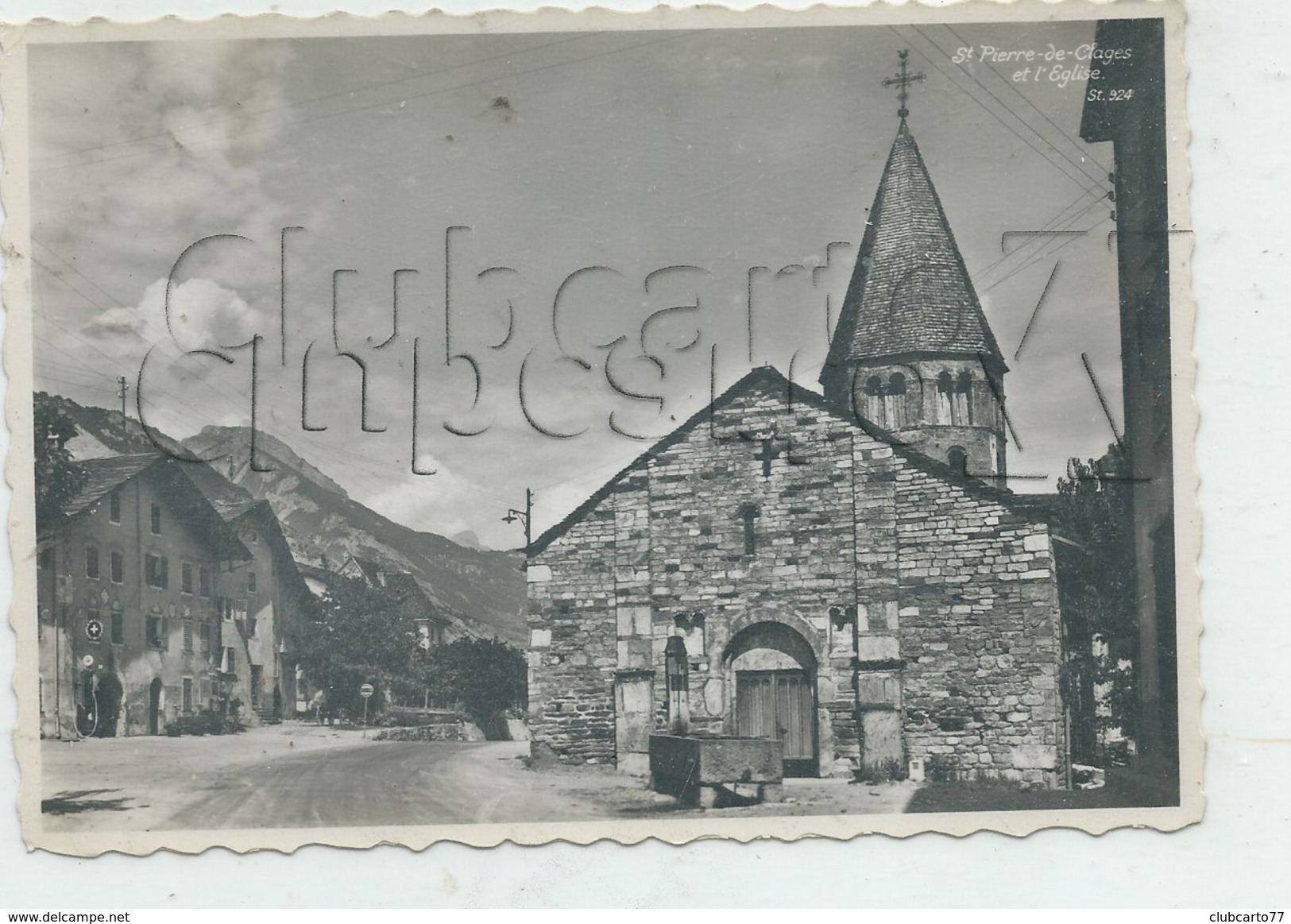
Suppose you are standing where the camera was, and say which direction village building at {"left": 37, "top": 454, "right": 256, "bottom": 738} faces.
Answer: facing the viewer and to the right of the viewer

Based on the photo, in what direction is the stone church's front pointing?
toward the camera

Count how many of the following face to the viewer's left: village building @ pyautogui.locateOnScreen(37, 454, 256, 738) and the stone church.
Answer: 0

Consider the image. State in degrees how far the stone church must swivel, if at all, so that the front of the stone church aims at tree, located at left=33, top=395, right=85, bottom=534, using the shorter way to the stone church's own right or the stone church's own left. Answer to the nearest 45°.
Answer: approximately 90° to the stone church's own right

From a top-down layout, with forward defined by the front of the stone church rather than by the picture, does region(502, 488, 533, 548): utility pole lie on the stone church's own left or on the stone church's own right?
on the stone church's own right

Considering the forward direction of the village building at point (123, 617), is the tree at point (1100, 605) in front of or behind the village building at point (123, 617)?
in front

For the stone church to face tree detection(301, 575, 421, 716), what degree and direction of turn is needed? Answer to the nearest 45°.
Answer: approximately 90° to its right

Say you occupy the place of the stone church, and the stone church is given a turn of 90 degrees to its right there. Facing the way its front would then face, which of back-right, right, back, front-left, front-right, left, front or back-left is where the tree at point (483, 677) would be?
front
